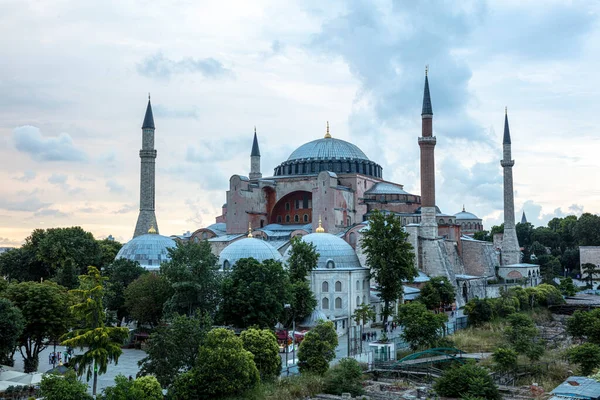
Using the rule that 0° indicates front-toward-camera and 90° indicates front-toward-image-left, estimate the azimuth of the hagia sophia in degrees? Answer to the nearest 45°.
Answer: approximately 135°

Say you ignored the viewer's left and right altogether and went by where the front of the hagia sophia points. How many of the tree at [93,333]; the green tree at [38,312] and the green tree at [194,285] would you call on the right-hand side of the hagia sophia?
0

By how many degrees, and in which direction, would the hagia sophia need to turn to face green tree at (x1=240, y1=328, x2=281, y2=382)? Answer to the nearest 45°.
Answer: approximately 135° to its left

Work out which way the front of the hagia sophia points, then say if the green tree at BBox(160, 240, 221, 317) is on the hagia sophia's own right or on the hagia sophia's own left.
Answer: on the hagia sophia's own left

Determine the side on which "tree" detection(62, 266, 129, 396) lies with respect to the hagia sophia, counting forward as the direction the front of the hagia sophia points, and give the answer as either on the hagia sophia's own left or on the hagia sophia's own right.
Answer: on the hagia sophia's own left

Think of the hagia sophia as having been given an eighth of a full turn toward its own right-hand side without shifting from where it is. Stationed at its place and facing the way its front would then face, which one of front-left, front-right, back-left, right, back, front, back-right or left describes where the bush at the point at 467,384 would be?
back

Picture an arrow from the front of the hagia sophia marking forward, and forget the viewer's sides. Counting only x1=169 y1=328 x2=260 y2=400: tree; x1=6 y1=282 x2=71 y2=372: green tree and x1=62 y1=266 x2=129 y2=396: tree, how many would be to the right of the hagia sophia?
0

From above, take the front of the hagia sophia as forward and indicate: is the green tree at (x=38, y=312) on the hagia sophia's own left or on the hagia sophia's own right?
on the hagia sophia's own left

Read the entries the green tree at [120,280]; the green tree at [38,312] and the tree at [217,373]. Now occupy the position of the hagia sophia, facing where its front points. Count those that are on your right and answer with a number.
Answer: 0

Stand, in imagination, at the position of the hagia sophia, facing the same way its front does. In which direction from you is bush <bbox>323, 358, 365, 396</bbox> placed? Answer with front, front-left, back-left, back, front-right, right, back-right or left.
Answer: back-left

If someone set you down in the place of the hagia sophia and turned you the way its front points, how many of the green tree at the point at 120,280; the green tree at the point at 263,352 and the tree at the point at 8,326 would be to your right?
0

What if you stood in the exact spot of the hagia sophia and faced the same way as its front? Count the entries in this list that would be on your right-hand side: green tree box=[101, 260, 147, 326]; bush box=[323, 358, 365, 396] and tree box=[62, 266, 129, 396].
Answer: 0

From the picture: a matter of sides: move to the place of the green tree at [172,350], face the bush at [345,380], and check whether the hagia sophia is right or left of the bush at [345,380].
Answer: left

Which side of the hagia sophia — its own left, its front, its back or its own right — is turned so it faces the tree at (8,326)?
left
